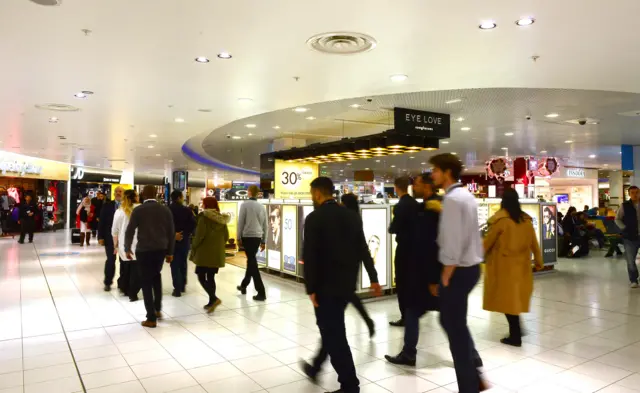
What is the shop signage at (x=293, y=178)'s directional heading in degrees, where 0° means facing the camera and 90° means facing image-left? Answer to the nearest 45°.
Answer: approximately 0°

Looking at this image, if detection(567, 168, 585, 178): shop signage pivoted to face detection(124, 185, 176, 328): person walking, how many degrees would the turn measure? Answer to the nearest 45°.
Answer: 0° — it already faces them

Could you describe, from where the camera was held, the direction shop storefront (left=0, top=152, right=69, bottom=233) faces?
facing the viewer and to the right of the viewer

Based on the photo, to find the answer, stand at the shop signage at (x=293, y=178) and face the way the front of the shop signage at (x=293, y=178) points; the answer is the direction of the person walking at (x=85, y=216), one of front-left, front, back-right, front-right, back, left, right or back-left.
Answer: right

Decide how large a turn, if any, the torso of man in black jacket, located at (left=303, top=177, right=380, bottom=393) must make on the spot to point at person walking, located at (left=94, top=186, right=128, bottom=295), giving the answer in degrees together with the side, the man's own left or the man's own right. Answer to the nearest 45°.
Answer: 0° — they already face them

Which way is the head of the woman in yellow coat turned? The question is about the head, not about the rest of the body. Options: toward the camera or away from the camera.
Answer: away from the camera

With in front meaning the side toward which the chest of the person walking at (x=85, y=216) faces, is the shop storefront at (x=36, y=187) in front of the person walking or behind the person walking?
behind

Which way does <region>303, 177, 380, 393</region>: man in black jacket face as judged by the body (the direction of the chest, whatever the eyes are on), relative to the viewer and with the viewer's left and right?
facing away from the viewer and to the left of the viewer

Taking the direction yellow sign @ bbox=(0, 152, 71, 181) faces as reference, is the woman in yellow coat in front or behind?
in front

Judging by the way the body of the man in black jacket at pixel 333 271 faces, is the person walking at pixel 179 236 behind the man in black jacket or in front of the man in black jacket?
in front

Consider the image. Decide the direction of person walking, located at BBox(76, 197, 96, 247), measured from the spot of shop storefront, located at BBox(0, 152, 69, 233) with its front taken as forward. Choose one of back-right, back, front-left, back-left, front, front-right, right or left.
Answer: front-right

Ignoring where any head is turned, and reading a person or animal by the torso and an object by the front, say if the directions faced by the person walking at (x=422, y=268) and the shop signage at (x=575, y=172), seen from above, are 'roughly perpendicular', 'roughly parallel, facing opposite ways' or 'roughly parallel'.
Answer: roughly perpendicular
